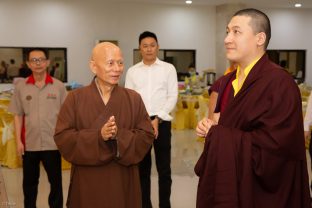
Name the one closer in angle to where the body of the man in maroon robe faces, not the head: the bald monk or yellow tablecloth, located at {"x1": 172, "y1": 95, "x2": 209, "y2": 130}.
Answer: the bald monk

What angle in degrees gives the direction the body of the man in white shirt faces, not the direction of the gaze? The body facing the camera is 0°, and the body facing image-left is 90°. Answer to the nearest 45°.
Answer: approximately 0°

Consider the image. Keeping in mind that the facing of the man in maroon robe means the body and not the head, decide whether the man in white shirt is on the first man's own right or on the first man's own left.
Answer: on the first man's own right

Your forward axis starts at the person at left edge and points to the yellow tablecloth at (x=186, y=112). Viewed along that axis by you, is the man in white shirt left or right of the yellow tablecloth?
right

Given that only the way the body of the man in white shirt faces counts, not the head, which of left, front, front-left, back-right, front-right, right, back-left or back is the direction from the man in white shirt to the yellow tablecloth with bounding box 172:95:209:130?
back

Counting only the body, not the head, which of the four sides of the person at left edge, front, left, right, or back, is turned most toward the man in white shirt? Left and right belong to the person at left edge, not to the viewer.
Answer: left

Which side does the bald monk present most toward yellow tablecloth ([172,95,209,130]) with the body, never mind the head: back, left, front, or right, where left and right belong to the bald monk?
back

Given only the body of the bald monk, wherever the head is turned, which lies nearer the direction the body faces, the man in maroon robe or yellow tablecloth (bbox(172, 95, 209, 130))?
the man in maroon robe
